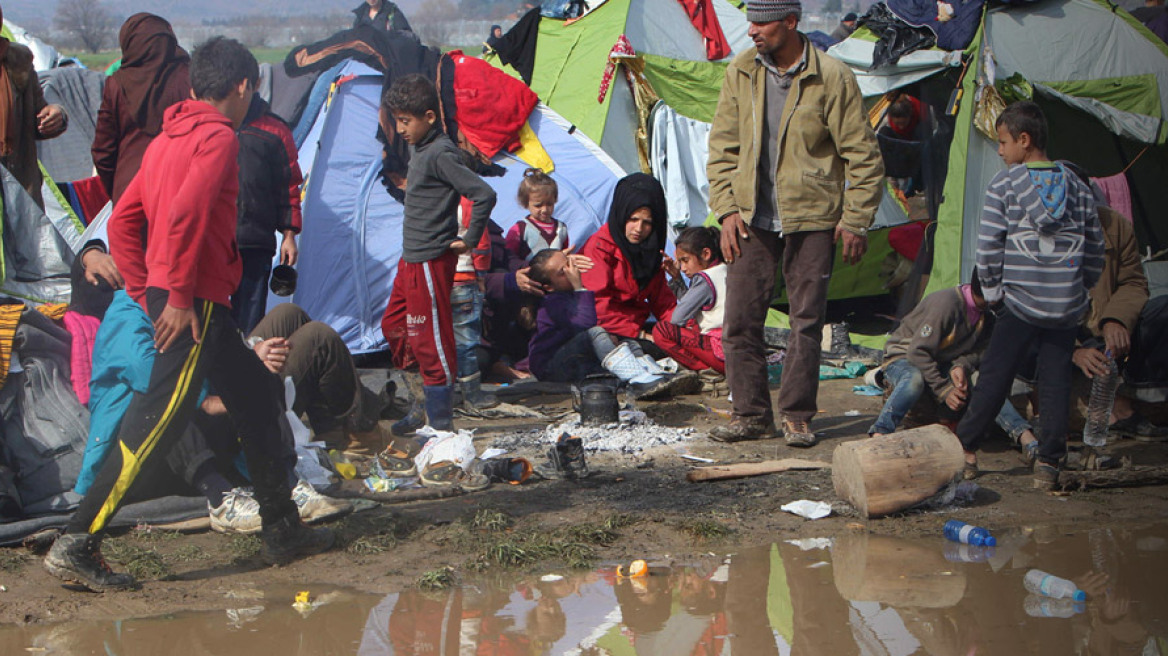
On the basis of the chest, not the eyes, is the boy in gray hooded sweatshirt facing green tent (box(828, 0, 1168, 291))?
yes

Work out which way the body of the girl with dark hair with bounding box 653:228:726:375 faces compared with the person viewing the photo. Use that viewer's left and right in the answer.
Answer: facing to the left of the viewer

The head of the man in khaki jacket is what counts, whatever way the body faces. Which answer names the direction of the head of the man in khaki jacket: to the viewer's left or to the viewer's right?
to the viewer's left

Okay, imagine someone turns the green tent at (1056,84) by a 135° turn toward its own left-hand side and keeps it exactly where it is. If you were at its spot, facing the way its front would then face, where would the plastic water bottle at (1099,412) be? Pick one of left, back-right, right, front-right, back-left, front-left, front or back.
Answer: back-right

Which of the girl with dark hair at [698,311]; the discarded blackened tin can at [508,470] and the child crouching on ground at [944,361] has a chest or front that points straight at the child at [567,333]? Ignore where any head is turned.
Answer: the girl with dark hair

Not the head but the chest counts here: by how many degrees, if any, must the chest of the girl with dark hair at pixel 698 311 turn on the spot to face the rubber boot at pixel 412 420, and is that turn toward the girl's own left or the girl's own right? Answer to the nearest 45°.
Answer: approximately 45° to the girl's own left
